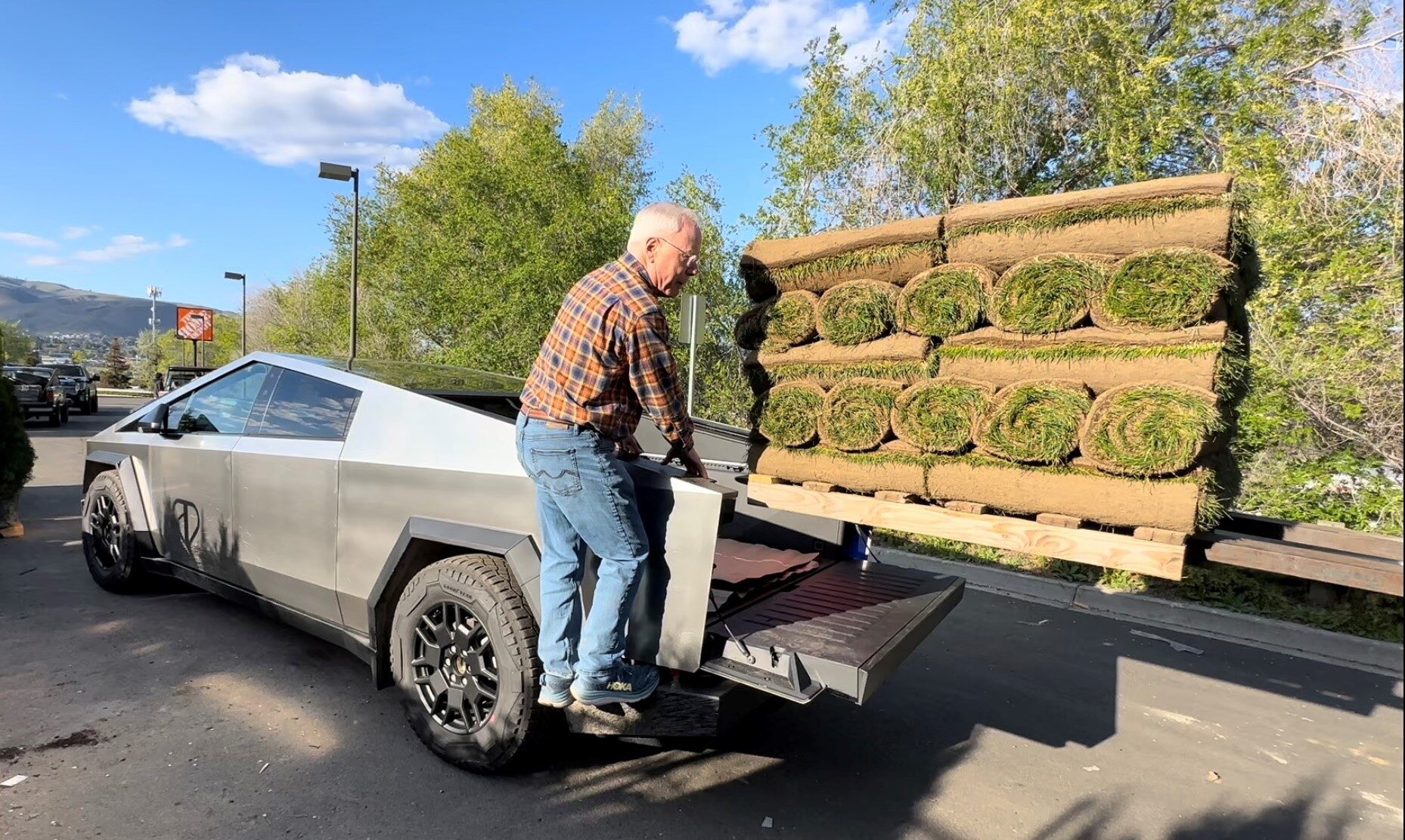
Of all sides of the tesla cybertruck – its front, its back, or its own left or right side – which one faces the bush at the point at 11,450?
front

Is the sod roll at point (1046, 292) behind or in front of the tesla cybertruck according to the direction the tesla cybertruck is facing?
behind

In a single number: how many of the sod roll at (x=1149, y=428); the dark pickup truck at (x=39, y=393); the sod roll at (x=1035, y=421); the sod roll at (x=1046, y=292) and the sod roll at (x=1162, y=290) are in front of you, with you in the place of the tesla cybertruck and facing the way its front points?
1

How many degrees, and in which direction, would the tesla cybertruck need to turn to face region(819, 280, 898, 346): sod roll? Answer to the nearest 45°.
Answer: approximately 135° to its right

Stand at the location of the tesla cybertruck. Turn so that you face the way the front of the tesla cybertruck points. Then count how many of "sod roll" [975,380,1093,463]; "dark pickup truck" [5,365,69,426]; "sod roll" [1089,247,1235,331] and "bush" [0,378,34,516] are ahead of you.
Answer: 2

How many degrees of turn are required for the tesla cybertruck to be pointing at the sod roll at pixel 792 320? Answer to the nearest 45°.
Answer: approximately 135° to its right

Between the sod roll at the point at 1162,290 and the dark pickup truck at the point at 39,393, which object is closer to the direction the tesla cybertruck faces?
the dark pickup truck

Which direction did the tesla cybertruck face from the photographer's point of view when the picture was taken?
facing away from the viewer and to the left of the viewer

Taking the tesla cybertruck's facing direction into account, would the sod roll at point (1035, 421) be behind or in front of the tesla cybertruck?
behind

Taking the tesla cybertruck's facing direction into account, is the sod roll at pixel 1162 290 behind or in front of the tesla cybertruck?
behind

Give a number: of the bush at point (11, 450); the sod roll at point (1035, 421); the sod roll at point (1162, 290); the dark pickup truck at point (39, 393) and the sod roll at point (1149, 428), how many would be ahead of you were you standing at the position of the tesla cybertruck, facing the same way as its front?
2

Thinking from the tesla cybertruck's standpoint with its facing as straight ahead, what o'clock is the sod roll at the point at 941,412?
The sod roll is roughly at 5 o'clock from the tesla cybertruck.

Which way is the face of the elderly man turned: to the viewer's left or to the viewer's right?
to the viewer's right

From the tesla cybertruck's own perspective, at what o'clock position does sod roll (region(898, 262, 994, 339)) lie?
The sod roll is roughly at 5 o'clock from the tesla cybertruck.

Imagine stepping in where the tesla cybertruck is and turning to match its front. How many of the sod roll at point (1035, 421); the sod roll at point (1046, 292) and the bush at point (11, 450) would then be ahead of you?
1

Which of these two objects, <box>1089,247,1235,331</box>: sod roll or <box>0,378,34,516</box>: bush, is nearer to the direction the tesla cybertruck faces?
the bush

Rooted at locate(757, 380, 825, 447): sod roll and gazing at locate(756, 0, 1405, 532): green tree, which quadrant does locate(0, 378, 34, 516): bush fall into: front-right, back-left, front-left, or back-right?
back-left

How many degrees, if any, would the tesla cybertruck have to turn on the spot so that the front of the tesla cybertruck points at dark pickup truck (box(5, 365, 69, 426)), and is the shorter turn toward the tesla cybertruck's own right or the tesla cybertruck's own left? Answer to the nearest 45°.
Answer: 0° — it already faces it

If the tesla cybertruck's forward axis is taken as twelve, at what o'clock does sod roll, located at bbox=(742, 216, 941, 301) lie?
The sod roll is roughly at 5 o'clock from the tesla cybertruck.
